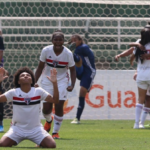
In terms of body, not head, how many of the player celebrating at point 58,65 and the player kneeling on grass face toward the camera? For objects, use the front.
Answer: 2

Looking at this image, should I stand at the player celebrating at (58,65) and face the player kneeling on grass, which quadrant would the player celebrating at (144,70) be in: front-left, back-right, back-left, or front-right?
back-left

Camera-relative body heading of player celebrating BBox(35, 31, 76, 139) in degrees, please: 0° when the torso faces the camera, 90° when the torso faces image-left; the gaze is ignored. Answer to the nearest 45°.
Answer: approximately 0°

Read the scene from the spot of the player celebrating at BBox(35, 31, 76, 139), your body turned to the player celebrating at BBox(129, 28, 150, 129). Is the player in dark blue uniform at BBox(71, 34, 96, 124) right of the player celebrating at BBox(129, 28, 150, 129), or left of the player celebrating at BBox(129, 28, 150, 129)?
left

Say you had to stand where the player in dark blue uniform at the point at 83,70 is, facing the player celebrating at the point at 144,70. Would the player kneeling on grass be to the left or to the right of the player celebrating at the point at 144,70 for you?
right

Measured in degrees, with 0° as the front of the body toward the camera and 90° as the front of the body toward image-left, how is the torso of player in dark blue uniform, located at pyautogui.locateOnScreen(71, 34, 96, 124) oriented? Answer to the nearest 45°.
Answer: approximately 45°

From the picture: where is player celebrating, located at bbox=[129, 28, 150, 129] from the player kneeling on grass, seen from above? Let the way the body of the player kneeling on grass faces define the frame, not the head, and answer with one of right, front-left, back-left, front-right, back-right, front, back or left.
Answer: back-left

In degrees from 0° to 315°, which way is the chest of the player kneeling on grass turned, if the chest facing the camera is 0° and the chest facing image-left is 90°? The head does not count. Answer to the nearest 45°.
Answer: approximately 0°
